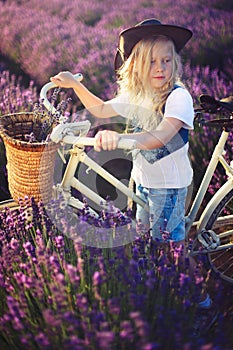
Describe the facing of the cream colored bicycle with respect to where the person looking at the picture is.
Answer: facing to the left of the viewer

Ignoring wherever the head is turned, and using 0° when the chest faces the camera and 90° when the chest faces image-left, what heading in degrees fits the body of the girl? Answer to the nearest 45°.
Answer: approximately 45°
